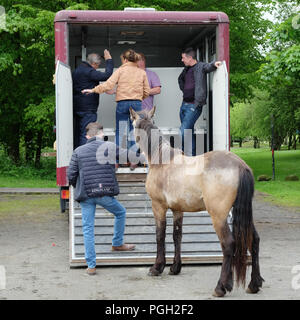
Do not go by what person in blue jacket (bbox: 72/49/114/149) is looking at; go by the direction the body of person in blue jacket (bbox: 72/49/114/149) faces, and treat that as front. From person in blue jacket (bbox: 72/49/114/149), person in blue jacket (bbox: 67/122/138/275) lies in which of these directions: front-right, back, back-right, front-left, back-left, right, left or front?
back-right

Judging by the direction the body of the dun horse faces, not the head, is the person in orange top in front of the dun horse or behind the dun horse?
in front

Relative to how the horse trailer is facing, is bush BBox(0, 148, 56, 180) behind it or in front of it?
in front

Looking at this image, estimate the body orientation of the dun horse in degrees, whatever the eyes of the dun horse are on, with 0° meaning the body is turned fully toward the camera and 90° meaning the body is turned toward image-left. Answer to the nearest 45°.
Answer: approximately 135°

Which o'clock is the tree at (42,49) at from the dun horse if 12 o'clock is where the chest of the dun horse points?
The tree is roughly at 1 o'clock from the dun horse.

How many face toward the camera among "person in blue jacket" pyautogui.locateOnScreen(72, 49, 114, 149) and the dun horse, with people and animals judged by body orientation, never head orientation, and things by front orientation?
0

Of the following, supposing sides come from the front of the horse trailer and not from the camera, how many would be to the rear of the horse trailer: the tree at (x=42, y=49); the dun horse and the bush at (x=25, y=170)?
1

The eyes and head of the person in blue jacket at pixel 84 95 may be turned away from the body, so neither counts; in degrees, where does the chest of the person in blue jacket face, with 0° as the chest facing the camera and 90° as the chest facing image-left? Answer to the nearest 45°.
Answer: approximately 225°

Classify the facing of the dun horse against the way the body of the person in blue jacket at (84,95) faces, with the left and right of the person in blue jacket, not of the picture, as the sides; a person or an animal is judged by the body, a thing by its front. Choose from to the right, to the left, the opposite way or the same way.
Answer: to the left

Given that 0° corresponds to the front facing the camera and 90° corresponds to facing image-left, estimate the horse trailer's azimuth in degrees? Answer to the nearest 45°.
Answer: approximately 180°

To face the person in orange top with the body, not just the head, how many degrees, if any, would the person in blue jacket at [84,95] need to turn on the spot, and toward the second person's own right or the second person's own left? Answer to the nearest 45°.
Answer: approximately 90° to the second person's own right

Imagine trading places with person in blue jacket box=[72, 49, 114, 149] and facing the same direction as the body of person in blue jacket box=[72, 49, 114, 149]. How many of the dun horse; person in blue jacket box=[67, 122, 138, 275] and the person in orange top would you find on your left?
0
